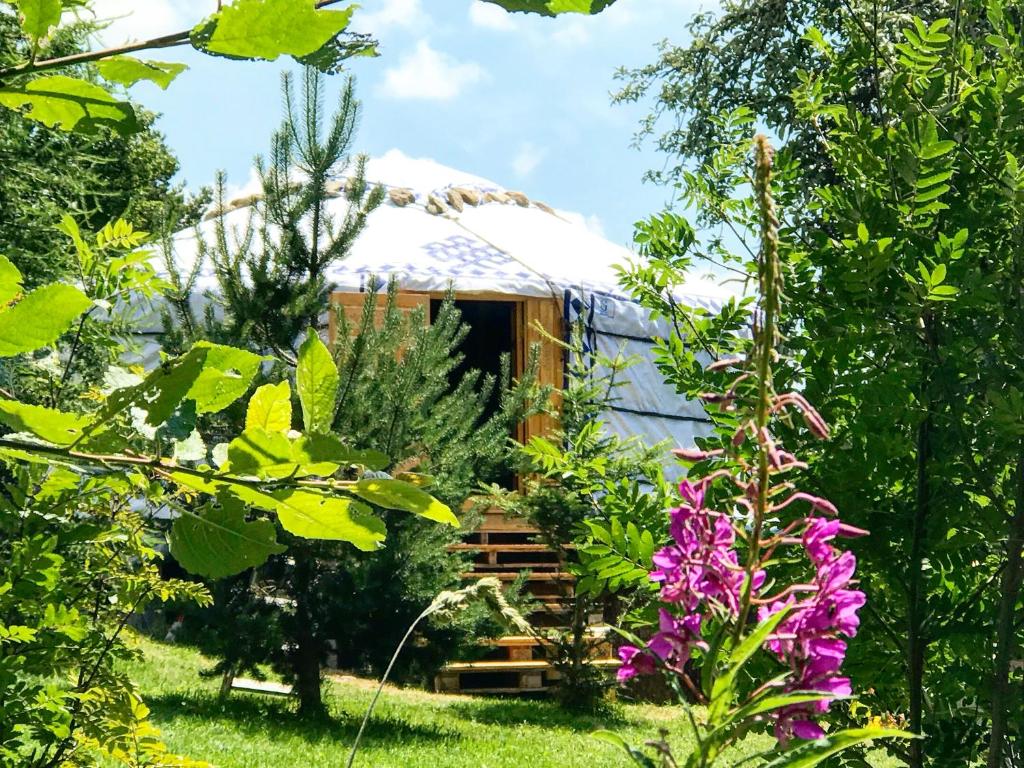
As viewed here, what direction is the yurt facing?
toward the camera
